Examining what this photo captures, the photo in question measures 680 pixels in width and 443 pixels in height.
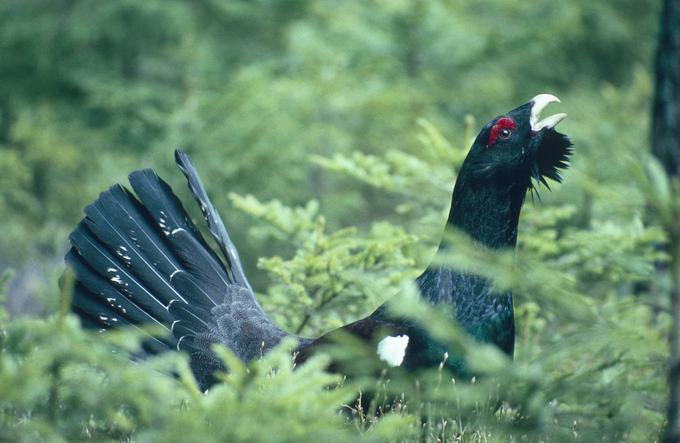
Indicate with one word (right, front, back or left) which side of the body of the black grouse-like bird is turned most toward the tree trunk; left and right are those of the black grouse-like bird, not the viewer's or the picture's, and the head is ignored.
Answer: front

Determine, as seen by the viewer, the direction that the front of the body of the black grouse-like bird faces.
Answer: to the viewer's right
